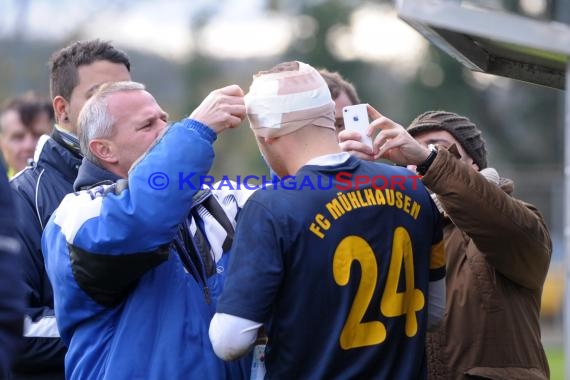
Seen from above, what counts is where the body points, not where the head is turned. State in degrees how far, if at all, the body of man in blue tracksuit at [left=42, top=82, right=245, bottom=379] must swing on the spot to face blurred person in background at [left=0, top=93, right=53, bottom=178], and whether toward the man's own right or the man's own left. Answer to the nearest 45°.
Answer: approximately 90° to the man's own left

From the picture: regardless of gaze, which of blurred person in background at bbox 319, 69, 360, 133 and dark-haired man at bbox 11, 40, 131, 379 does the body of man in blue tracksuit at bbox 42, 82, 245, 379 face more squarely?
the blurred person in background

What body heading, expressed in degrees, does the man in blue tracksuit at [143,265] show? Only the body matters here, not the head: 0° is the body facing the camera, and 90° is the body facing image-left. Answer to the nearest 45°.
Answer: approximately 270°

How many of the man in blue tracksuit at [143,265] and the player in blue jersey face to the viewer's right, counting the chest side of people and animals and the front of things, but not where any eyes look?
1

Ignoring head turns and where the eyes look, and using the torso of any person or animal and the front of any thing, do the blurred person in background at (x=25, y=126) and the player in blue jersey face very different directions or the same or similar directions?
very different directions

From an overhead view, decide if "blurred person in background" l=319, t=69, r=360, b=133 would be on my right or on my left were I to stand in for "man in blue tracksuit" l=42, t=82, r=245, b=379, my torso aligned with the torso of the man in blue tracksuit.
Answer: on my left

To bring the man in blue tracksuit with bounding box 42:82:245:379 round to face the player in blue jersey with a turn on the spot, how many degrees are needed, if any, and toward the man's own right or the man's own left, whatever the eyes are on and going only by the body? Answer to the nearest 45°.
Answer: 0° — they already face them

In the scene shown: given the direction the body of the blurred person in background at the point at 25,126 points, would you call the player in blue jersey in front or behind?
in front

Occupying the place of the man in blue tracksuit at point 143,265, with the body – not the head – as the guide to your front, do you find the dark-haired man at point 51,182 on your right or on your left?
on your left

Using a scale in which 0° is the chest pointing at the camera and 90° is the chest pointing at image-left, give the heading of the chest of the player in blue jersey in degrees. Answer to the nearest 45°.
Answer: approximately 135°
